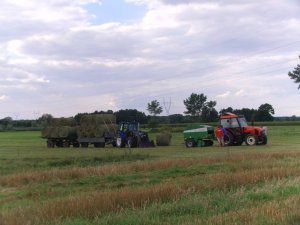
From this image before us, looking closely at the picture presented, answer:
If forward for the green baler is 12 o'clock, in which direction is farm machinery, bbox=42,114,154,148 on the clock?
The farm machinery is roughly at 7 o'clock from the green baler.

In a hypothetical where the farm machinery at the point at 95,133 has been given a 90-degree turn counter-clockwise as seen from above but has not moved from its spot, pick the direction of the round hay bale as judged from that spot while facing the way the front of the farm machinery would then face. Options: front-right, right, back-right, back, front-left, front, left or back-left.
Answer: back-right

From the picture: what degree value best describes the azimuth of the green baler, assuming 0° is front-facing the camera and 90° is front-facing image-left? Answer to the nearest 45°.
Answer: approximately 270°

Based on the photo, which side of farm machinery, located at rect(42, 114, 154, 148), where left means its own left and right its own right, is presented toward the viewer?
right

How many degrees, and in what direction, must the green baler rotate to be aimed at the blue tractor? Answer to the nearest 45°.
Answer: approximately 180°

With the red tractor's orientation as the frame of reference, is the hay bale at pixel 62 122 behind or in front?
behind

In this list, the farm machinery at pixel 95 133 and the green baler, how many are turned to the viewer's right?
2

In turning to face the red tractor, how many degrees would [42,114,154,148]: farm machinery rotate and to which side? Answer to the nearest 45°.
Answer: approximately 45° to its right
